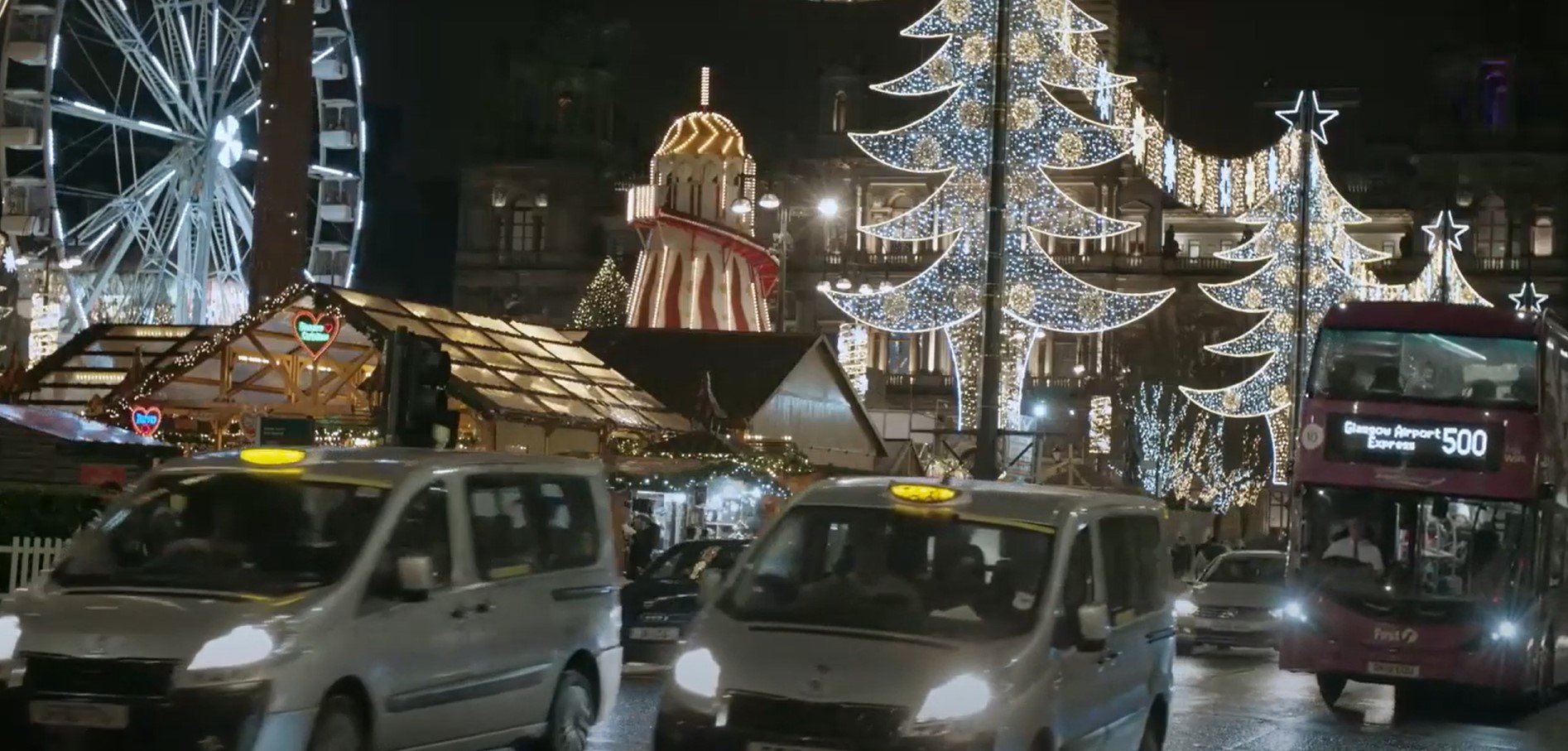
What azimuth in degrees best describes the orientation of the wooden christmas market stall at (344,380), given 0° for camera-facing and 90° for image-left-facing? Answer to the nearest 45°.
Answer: approximately 45°

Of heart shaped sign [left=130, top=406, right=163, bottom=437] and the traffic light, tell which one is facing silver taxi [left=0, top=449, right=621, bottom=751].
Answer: the heart shaped sign

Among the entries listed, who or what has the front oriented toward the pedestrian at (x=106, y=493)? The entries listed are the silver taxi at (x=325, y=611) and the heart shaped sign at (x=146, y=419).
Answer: the heart shaped sign

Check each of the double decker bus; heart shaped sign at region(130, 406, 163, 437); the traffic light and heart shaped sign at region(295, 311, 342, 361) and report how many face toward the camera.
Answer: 3

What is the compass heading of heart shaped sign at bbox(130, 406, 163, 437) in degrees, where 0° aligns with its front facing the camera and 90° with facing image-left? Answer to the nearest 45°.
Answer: approximately 0°

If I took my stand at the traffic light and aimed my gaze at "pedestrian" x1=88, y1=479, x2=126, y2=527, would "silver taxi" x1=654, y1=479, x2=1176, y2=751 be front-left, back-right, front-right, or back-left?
back-left
